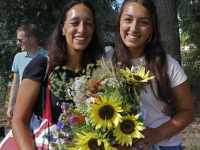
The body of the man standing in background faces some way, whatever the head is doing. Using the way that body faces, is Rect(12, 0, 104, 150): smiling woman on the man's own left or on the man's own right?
on the man's own left

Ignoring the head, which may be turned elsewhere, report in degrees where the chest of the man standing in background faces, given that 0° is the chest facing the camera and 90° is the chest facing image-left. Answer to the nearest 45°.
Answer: approximately 45°

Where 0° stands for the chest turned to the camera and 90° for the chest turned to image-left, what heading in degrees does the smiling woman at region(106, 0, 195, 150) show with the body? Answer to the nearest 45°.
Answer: approximately 45°

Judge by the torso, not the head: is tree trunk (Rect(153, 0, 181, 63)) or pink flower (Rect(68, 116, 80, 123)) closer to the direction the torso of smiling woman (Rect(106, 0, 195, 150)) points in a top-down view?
the pink flower

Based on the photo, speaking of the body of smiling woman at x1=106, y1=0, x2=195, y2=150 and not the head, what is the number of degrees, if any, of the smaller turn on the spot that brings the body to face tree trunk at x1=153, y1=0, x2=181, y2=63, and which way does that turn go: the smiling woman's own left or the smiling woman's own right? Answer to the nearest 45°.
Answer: approximately 135° to the smiling woman's own right

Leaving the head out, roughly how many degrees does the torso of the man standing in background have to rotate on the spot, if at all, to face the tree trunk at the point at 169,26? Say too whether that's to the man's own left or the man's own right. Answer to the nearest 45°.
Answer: approximately 135° to the man's own left

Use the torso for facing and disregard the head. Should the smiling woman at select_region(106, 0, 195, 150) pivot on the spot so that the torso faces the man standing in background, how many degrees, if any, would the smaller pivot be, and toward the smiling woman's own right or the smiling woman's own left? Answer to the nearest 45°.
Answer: approximately 90° to the smiling woman's own right

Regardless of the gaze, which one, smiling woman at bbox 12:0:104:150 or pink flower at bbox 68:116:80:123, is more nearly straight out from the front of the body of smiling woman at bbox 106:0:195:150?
the pink flower

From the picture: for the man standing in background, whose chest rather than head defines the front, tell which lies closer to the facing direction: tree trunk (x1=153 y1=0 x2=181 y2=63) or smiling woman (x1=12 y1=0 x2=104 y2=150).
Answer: the smiling woman

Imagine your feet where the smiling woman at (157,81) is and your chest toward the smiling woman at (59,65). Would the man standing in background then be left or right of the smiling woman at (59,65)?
right
